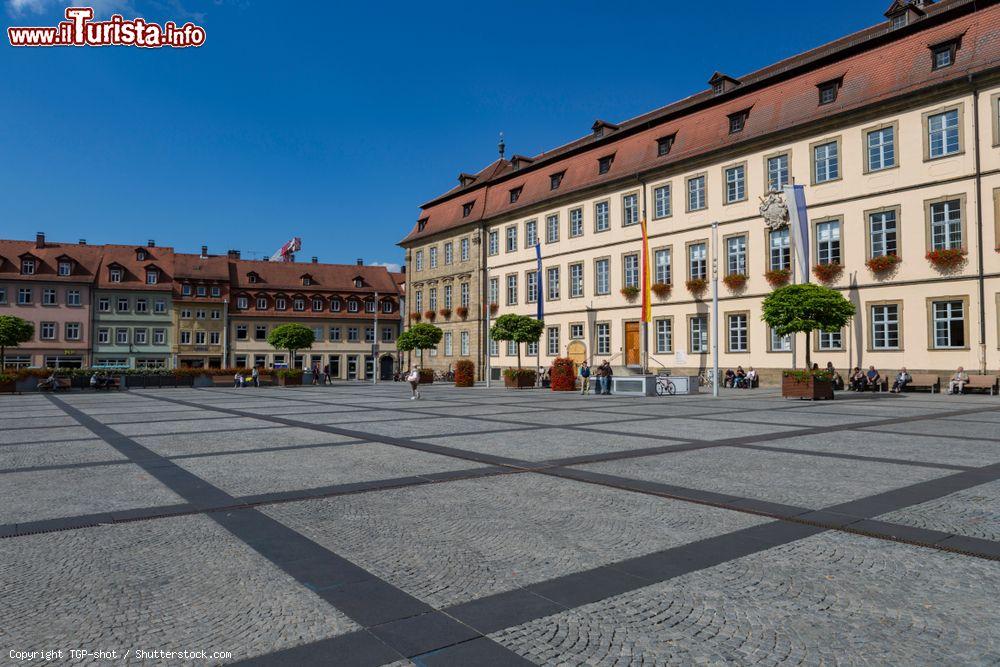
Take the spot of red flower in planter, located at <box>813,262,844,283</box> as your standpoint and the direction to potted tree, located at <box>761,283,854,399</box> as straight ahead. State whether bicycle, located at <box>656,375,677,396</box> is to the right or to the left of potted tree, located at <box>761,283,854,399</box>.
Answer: right

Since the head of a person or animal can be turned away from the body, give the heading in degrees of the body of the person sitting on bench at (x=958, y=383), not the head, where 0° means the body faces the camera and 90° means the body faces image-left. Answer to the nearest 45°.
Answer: approximately 45°

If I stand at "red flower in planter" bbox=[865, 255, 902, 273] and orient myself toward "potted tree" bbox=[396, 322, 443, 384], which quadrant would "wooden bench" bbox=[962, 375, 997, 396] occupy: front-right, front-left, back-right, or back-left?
back-left

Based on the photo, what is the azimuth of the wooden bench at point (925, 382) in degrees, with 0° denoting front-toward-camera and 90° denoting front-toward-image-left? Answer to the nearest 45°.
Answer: approximately 45°

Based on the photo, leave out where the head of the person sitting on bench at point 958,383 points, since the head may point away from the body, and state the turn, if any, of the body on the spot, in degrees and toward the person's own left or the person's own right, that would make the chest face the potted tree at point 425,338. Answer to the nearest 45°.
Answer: approximately 45° to the person's own right
